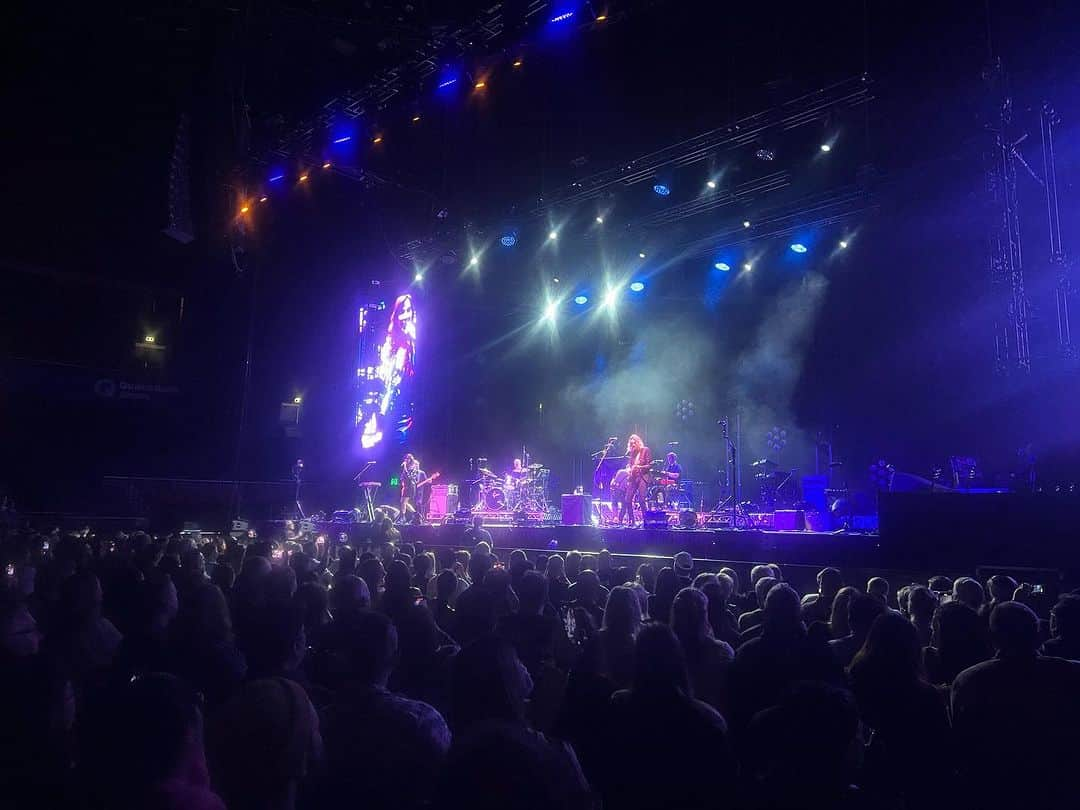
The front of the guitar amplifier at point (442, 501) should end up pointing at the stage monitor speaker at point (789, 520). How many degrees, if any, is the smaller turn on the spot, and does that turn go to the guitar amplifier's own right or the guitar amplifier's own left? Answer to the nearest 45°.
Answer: approximately 90° to the guitar amplifier's own left

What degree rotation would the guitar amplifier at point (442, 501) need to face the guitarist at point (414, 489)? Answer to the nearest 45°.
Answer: approximately 45° to its right

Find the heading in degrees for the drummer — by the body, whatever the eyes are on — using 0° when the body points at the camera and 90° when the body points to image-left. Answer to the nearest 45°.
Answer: approximately 45°

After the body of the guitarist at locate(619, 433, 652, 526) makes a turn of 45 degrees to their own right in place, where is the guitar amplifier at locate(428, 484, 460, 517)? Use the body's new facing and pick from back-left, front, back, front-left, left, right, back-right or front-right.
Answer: front-right

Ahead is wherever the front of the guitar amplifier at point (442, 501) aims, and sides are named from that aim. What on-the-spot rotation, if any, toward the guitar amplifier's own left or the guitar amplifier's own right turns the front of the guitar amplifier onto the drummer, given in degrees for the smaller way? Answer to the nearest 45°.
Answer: approximately 135° to the guitar amplifier's own left

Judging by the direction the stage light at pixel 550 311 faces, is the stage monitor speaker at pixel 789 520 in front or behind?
in front

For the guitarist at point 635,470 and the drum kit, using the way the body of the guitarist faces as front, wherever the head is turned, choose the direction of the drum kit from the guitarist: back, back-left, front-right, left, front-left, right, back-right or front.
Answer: right

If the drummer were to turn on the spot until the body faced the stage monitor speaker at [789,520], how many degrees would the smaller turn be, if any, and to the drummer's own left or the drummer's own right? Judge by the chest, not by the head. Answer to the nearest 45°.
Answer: approximately 90° to the drummer's own left

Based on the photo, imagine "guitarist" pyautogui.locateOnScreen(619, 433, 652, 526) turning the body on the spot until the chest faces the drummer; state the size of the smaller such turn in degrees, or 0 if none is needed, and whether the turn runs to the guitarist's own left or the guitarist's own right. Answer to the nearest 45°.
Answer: approximately 90° to the guitarist's own right

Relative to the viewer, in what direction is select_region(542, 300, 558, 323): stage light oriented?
toward the camera

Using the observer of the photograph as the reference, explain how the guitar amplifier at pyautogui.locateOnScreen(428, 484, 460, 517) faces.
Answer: facing the viewer and to the left of the viewer

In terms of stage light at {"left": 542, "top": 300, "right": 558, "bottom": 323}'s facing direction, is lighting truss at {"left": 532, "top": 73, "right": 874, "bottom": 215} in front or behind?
in front
